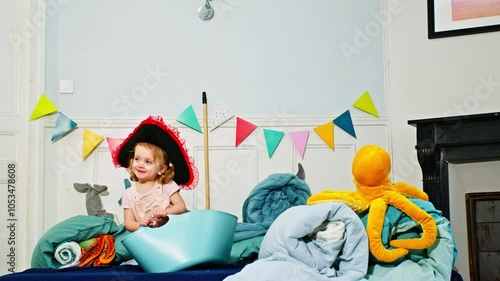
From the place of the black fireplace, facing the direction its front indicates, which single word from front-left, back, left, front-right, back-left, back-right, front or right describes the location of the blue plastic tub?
front

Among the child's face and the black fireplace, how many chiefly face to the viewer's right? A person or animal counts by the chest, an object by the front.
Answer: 0

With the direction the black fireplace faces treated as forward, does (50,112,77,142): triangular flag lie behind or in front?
in front

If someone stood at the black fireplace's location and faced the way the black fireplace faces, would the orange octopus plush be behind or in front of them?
in front

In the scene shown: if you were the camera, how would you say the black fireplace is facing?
facing the viewer and to the left of the viewer

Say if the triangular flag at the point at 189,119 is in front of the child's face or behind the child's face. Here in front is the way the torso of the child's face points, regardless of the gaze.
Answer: behind

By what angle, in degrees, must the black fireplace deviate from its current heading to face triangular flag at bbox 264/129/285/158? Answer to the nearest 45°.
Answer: approximately 45° to its right

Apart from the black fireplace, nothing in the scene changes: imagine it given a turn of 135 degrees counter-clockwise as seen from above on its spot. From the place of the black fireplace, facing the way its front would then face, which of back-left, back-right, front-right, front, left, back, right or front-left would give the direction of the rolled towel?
back-right

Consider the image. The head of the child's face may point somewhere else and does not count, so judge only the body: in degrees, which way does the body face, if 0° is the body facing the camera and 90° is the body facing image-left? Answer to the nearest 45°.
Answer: approximately 45°

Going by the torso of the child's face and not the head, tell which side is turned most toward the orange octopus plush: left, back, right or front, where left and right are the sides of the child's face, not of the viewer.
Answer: left

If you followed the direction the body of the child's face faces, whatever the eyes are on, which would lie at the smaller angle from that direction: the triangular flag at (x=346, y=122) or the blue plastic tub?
the blue plastic tub
